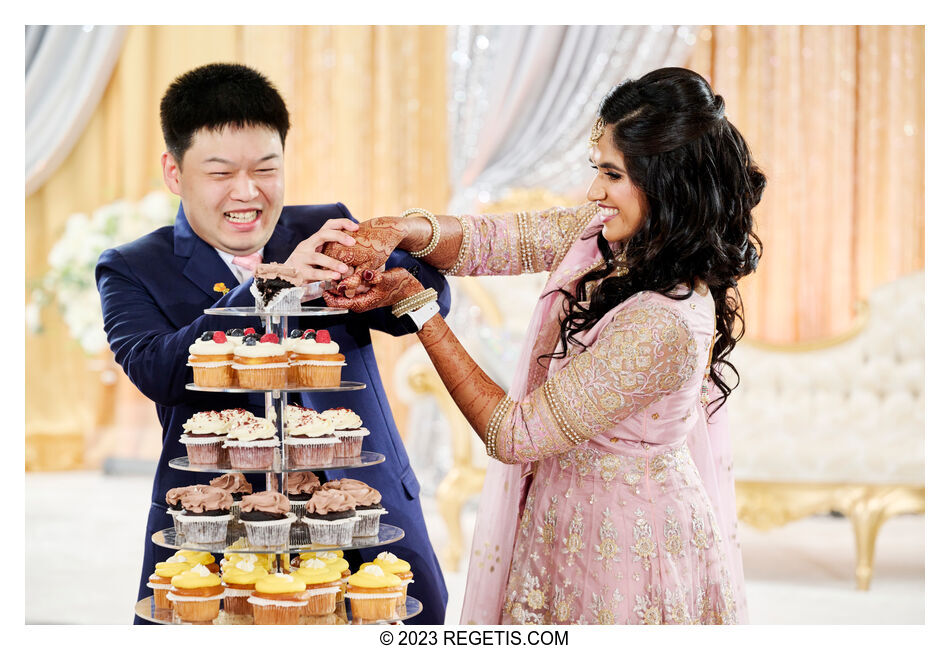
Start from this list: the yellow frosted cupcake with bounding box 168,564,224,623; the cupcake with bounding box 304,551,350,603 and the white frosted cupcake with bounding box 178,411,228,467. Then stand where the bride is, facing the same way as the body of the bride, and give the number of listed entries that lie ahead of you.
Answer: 3

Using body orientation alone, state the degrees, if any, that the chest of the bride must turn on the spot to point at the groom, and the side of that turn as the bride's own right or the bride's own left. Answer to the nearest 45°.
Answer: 0° — they already face them

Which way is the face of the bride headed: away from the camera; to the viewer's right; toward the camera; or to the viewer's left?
to the viewer's left

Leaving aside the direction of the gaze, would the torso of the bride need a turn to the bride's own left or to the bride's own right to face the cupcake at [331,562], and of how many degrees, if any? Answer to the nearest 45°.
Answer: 0° — they already face it

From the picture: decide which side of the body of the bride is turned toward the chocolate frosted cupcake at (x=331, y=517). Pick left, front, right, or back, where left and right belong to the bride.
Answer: front

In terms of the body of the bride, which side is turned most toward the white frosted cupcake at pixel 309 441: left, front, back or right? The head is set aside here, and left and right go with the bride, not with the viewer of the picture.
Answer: front

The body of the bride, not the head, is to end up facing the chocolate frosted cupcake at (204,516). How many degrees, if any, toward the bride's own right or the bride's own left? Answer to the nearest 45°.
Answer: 0° — they already face it

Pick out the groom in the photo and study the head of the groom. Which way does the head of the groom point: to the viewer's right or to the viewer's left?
to the viewer's right

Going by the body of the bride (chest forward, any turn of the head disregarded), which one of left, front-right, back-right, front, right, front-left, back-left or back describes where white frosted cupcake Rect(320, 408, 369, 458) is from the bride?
front

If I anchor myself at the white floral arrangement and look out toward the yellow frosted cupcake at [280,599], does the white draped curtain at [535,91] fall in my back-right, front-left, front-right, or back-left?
front-left

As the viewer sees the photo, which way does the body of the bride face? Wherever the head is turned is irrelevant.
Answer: to the viewer's left

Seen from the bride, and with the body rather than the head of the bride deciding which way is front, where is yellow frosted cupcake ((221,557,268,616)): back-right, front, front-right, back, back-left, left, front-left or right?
front
